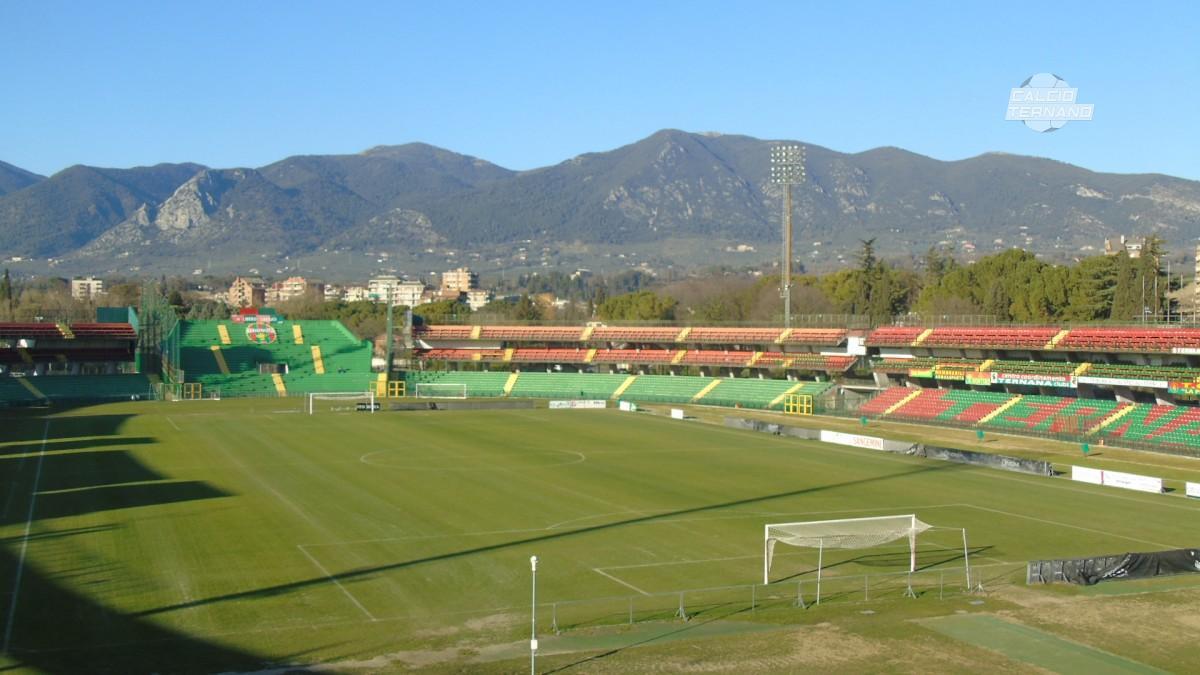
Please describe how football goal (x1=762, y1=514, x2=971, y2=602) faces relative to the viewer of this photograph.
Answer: facing away from the viewer and to the left of the viewer

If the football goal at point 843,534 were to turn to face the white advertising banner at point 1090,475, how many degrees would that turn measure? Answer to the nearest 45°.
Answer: approximately 90° to its right

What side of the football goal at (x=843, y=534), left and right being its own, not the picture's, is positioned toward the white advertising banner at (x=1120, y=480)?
right
